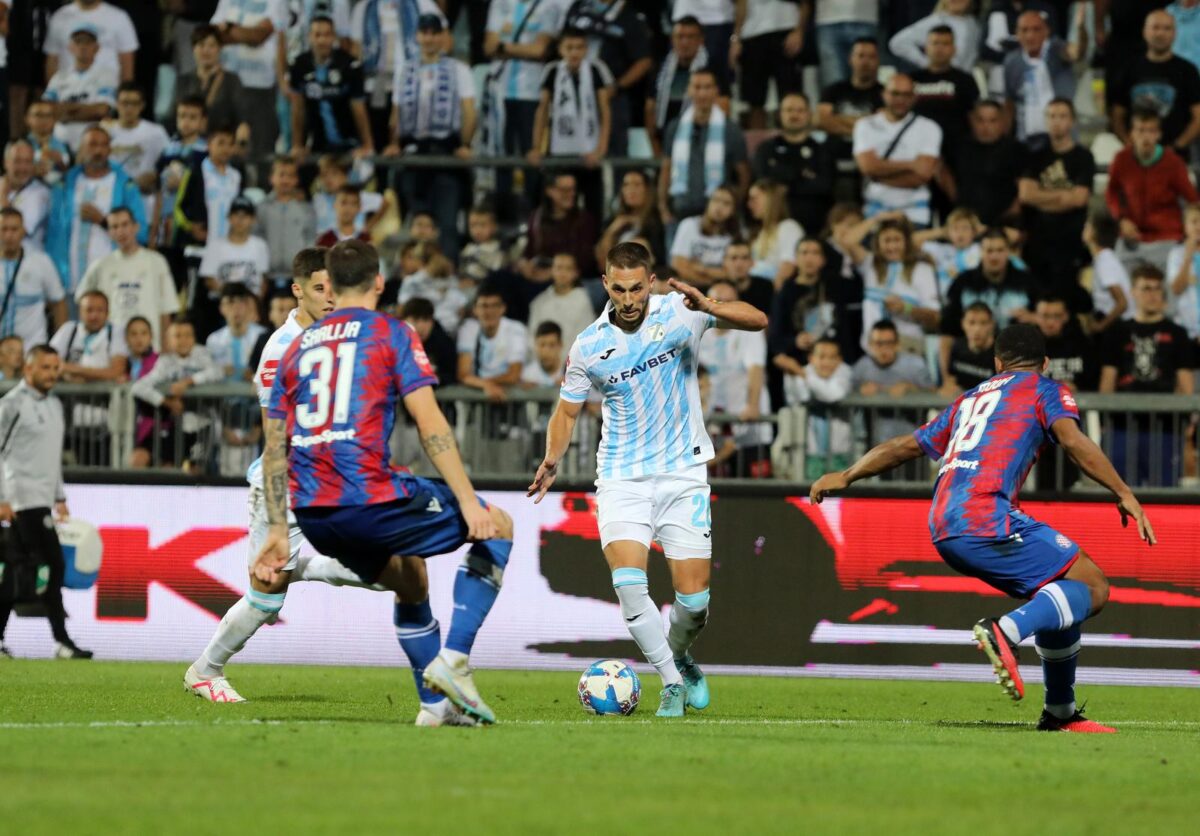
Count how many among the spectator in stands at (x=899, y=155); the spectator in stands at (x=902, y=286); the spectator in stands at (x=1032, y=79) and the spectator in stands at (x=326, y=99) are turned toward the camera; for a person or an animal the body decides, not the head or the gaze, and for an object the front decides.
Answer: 4

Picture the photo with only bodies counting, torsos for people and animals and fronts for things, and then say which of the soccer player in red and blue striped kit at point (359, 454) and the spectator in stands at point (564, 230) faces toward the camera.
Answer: the spectator in stands

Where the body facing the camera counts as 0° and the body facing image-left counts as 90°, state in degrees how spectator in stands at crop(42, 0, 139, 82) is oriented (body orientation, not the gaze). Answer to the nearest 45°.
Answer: approximately 0°

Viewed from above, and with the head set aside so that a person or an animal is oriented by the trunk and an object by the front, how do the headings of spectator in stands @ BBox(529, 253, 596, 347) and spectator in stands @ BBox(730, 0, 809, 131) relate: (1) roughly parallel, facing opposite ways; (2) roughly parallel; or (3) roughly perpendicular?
roughly parallel

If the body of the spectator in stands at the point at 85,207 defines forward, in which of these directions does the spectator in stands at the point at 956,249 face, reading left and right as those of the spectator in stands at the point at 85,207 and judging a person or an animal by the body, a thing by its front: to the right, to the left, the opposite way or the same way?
the same way

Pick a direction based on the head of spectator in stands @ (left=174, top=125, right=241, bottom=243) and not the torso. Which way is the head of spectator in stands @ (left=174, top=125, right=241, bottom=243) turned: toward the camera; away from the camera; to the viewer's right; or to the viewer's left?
toward the camera

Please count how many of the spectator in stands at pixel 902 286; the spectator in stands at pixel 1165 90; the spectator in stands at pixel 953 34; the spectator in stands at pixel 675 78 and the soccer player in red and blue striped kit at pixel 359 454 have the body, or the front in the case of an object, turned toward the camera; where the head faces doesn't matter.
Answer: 4

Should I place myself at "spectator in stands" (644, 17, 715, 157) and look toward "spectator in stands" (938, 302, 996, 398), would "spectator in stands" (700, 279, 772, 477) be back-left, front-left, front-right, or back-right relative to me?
front-right

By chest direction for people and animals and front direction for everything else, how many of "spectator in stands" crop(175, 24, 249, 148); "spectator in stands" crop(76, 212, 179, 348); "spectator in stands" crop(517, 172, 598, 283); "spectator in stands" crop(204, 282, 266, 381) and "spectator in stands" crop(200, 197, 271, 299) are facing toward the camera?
5

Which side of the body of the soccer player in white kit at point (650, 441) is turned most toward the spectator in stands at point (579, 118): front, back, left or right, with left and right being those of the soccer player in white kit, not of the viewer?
back

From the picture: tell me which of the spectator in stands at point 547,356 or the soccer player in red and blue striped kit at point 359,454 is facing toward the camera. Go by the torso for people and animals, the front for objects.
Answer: the spectator in stands

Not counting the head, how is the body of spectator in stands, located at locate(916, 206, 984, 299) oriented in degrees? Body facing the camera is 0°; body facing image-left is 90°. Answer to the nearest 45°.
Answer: approximately 0°

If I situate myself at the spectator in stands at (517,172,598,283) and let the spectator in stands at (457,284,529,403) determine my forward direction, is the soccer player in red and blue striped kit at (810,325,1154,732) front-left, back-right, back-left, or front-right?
front-left

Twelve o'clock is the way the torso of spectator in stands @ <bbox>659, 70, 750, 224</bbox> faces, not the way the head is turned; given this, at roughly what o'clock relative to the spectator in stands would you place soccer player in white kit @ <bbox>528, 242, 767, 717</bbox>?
The soccer player in white kit is roughly at 12 o'clock from the spectator in stands.

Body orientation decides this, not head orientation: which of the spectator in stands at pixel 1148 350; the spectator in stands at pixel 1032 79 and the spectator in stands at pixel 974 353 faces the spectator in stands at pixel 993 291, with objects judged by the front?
the spectator in stands at pixel 1032 79

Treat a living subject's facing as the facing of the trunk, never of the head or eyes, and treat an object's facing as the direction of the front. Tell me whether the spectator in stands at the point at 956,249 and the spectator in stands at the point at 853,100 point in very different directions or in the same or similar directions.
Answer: same or similar directions

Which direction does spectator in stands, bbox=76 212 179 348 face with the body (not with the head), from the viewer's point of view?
toward the camera

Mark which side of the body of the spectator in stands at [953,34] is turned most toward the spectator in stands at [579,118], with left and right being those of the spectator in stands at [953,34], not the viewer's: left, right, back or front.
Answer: right

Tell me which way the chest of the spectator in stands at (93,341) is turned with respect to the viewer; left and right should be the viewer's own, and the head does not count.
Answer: facing the viewer
